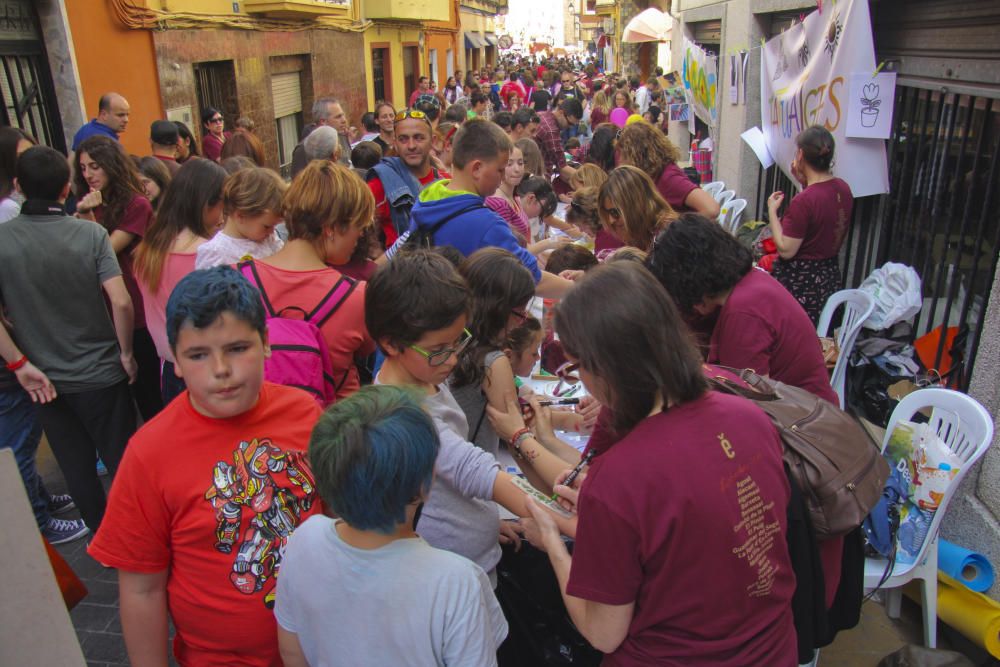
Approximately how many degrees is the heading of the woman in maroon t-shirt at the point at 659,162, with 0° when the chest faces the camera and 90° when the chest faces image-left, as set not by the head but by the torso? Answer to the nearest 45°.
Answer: approximately 90°

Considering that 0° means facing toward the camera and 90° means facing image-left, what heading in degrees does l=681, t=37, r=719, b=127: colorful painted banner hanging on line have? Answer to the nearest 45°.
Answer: approximately 45°

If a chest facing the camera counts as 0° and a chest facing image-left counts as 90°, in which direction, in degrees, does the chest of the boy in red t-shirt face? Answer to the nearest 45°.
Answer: approximately 315°

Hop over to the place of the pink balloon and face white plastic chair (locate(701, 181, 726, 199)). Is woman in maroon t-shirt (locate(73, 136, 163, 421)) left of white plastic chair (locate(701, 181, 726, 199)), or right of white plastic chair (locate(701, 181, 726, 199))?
right

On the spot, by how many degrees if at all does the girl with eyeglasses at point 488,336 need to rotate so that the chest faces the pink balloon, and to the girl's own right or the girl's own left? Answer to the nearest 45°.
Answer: approximately 90° to the girl's own left

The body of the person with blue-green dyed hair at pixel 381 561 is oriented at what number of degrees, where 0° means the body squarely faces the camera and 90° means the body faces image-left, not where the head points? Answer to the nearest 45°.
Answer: approximately 225°

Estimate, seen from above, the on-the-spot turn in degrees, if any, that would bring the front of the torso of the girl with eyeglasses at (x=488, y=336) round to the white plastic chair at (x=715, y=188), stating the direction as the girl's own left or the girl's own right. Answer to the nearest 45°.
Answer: approximately 90° to the girl's own left

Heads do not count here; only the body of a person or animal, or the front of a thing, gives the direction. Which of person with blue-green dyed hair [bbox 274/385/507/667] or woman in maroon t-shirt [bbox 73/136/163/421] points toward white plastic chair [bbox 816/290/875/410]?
the person with blue-green dyed hair

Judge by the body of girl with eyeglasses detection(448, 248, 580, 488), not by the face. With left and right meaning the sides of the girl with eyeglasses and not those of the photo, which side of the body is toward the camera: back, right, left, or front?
right

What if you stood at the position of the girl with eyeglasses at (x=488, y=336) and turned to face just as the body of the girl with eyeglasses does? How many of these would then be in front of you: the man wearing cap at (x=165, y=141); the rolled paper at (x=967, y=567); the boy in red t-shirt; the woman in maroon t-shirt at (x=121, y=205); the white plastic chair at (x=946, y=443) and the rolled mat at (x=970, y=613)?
3
